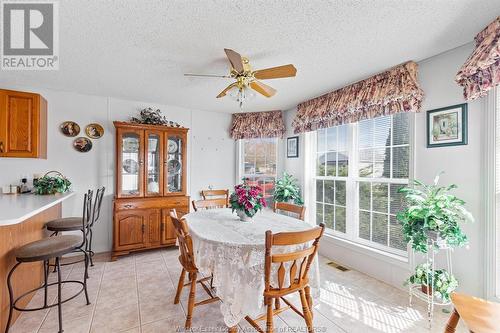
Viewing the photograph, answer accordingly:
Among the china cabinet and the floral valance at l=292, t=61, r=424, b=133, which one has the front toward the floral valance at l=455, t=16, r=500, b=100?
the china cabinet

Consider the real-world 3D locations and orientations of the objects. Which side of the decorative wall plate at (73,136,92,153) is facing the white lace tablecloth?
front

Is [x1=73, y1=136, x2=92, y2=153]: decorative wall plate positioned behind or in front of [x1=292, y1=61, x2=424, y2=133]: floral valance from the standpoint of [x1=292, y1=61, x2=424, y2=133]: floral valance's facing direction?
in front

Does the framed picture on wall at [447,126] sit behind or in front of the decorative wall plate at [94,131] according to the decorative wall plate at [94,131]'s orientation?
in front

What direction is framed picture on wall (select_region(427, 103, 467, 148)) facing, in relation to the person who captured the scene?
facing the viewer and to the left of the viewer

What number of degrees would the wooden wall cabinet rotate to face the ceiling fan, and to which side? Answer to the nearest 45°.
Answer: approximately 45° to its left

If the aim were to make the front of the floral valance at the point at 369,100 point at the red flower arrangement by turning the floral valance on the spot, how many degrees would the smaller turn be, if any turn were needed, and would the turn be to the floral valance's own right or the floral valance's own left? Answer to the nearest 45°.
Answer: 0° — it already faces it

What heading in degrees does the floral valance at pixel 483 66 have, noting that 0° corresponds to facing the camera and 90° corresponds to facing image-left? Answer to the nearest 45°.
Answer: approximately 45°

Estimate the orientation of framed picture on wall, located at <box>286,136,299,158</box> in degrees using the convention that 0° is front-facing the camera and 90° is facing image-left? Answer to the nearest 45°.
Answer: approximately 45°

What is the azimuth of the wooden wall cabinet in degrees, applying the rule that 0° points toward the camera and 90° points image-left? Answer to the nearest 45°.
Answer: approximately 0°

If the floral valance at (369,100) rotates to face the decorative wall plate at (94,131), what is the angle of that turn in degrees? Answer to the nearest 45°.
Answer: approximately 45° to its right

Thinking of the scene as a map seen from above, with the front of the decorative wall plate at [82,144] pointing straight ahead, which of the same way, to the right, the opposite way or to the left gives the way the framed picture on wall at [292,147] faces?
to the right

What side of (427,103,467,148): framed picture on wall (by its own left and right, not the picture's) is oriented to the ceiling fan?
front

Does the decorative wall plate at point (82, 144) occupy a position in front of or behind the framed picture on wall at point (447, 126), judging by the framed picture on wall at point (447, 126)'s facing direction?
in front
